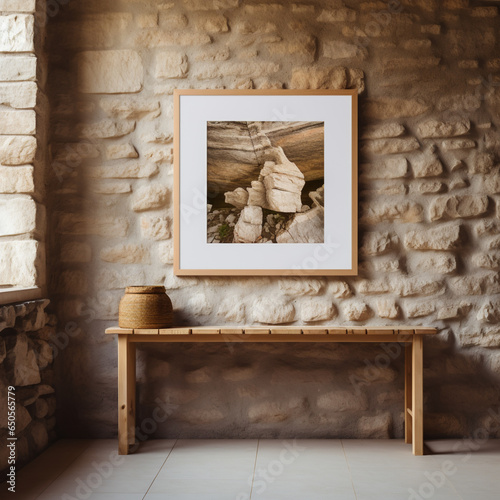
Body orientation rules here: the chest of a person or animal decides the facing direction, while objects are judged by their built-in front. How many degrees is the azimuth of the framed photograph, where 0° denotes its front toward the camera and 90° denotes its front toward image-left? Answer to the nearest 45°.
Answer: approximately 0°
